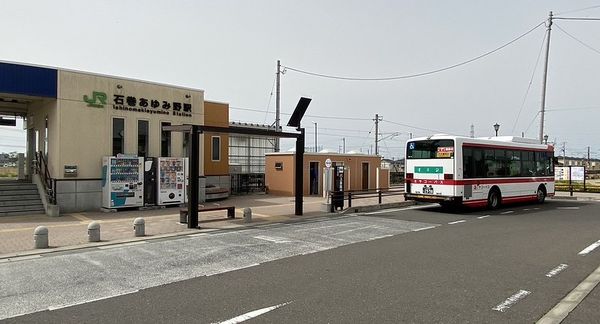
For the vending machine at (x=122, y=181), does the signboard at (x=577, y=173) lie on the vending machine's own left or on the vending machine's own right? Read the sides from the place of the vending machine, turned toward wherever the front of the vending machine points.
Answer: on the vending machine's own left

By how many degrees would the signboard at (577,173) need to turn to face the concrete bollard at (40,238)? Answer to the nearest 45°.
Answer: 0° — it already faces it

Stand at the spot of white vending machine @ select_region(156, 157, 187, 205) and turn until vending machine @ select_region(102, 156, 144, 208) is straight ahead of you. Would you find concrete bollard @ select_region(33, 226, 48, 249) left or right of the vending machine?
left

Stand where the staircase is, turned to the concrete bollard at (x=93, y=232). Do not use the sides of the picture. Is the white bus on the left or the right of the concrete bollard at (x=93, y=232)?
left

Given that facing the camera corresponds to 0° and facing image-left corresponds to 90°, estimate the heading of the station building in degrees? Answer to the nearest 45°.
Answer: approximately 315°

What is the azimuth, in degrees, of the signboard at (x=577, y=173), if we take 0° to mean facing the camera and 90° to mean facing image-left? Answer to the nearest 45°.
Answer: approximately 0°

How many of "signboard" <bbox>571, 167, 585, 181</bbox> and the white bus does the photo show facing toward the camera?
1

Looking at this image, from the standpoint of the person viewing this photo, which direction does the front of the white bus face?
facing away from the viewer and to the right of the viewer
